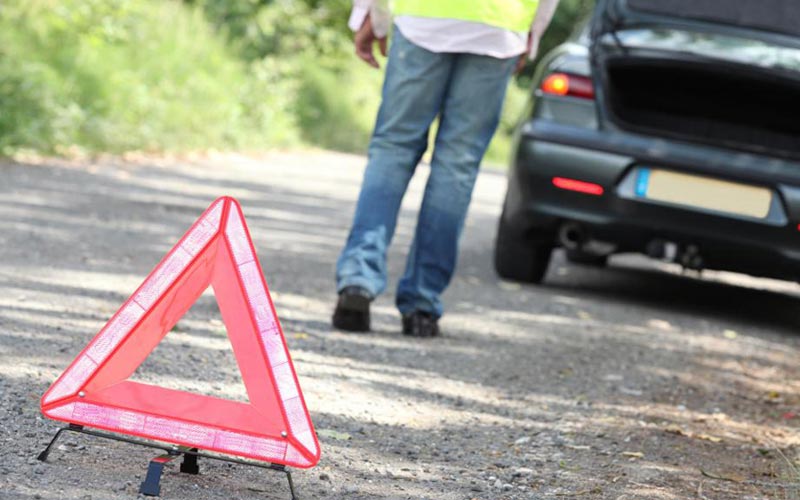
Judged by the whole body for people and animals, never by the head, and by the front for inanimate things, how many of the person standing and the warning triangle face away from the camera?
1

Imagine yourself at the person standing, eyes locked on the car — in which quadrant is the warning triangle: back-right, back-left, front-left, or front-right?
back-right

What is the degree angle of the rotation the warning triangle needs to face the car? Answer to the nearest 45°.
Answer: approximately 135° to its left

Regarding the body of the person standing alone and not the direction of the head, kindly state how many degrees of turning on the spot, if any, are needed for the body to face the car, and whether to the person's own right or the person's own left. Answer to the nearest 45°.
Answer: approximately 45° to the person's own right

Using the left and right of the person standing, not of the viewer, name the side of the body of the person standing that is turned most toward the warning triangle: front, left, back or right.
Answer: back

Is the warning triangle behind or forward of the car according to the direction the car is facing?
behind

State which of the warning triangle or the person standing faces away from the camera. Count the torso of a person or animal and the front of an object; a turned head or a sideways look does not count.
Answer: the person standing

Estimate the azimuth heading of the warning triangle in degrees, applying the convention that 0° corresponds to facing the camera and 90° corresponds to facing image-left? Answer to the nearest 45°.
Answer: approximately 0°

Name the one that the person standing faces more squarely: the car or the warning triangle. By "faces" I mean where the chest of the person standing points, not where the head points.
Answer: the car

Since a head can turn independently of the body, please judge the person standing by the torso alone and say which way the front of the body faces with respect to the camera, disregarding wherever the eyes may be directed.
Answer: away from the camera

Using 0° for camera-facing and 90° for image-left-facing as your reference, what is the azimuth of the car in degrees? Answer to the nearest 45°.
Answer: approximately 180°
